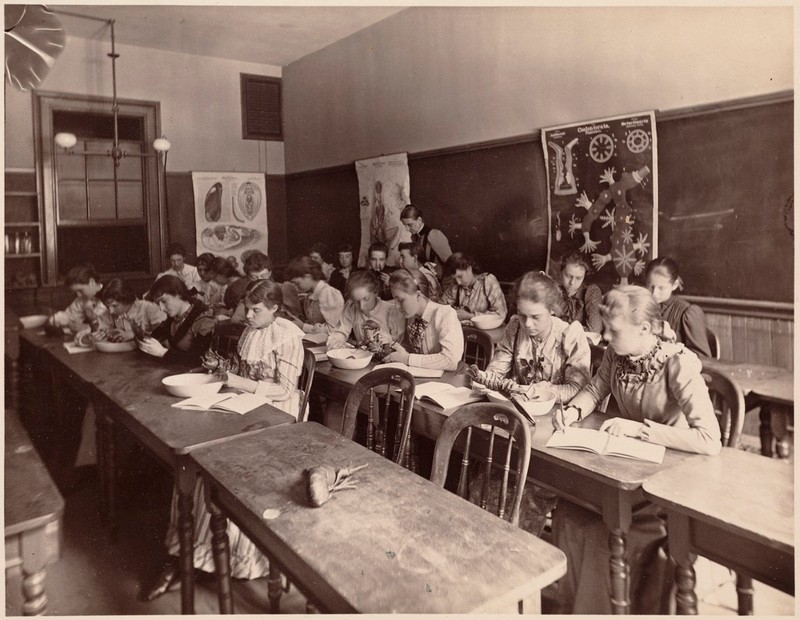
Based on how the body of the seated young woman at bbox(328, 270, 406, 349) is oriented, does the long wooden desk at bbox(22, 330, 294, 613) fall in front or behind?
in front

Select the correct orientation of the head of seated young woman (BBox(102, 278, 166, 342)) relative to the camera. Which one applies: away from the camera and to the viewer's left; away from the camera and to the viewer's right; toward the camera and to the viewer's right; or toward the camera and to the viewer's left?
toward the camera and to the viewer's left

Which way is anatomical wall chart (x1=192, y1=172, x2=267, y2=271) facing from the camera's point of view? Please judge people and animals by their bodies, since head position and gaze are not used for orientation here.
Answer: toward the camera

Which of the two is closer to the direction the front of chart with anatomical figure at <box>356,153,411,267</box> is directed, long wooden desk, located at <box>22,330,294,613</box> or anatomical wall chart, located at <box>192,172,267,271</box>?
the long wooden desk

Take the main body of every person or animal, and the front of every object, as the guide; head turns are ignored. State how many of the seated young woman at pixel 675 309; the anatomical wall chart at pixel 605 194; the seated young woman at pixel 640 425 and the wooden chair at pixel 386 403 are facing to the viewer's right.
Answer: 0

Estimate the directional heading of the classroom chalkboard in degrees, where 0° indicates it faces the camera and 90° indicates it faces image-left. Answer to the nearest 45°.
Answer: approximately 45°

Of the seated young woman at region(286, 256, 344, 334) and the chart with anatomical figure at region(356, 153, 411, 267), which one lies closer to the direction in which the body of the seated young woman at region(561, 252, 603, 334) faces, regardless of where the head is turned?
the seated young woman

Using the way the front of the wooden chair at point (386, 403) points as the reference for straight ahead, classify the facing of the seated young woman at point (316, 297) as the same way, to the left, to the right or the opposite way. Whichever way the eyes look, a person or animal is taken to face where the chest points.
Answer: the same way

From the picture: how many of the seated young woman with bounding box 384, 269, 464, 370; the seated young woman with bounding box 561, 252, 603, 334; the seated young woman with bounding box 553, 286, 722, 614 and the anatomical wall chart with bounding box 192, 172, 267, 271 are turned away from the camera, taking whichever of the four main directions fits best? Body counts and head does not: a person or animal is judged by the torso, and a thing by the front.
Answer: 0

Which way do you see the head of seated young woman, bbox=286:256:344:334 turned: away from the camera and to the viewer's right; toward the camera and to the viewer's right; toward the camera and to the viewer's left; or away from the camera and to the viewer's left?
toward the camera and to the viewer's left

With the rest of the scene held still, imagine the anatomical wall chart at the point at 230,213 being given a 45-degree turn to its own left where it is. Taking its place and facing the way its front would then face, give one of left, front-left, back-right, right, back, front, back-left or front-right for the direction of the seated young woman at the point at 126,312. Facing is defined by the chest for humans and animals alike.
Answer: front-right

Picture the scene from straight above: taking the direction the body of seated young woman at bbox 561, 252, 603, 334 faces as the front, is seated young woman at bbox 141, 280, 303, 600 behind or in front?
in front

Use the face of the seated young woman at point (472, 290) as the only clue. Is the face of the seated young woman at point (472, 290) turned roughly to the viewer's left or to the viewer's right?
to the viewer's left

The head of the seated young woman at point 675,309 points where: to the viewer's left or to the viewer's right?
to the viewer's left

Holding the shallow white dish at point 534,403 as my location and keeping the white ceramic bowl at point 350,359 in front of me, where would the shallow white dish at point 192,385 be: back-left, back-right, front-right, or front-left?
front-left

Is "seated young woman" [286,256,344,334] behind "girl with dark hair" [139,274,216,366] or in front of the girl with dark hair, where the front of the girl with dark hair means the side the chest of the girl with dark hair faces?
behind

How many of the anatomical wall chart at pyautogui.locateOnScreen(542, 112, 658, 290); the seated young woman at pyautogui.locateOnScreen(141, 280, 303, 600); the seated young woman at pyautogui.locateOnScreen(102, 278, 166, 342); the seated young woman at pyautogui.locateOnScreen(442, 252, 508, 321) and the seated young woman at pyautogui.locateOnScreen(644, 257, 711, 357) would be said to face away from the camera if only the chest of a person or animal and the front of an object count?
0

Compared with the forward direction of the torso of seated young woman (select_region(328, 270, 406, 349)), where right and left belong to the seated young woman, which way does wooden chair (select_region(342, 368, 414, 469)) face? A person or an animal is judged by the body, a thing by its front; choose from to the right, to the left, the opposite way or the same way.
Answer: the same way

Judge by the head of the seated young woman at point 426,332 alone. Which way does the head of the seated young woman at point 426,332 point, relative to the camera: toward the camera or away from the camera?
toward the camera
